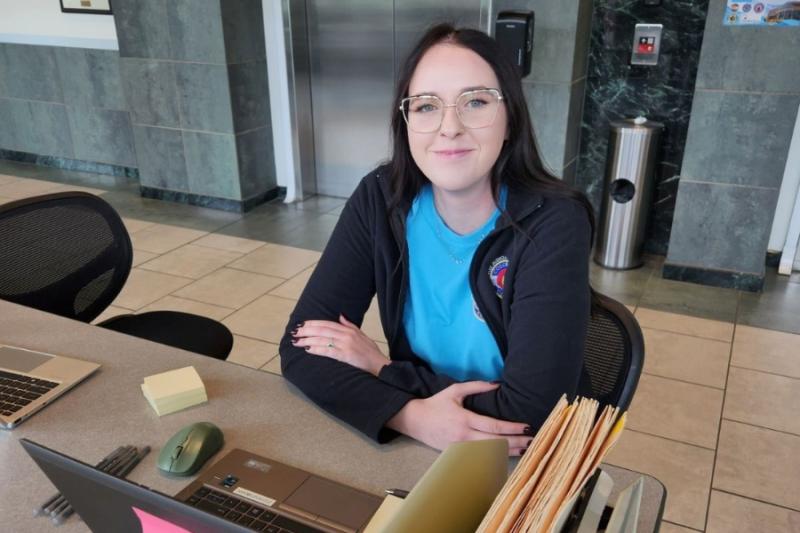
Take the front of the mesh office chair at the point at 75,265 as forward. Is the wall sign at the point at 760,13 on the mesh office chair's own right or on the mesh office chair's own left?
on the mesh office chair's own left

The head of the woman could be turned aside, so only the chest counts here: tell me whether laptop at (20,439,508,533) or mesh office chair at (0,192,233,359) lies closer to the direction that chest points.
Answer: the laptop

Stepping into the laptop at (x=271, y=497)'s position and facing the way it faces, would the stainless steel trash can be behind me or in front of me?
in front

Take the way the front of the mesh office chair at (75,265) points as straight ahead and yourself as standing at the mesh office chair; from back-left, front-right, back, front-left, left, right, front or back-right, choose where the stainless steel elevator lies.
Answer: front

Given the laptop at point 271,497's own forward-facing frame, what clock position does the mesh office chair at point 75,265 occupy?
The mesh office chair is roughly at 10 o'clock from the laptop.

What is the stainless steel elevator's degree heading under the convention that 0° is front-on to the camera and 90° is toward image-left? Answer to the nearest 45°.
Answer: approximately 0°

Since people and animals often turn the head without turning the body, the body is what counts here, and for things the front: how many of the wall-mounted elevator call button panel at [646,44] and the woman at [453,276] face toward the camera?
2

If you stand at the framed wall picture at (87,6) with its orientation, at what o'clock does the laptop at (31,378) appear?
The laptop is roughly at 12 o'clock from the framed wall picture.

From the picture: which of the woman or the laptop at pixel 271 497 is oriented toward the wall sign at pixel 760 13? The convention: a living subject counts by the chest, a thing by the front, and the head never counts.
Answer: the laptop

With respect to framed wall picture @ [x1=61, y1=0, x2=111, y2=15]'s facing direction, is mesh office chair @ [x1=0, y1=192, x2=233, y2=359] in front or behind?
in front

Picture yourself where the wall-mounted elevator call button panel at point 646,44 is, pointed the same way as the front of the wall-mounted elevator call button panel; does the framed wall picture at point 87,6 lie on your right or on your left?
on your right
